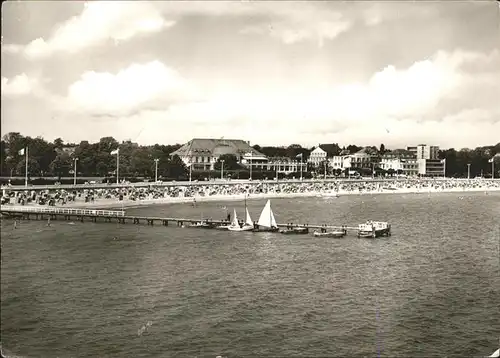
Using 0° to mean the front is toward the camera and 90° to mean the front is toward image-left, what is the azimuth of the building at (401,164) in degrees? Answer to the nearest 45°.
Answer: approximately 0°

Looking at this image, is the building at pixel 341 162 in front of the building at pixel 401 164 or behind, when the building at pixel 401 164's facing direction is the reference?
behind

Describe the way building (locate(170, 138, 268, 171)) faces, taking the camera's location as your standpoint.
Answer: facing the viewer

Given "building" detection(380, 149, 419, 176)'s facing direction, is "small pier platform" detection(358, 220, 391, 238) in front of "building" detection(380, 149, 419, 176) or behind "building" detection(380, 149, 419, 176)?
in front

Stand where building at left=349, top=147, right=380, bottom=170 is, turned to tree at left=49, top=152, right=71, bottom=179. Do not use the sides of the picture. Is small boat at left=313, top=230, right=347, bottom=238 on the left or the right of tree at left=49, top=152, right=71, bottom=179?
left
